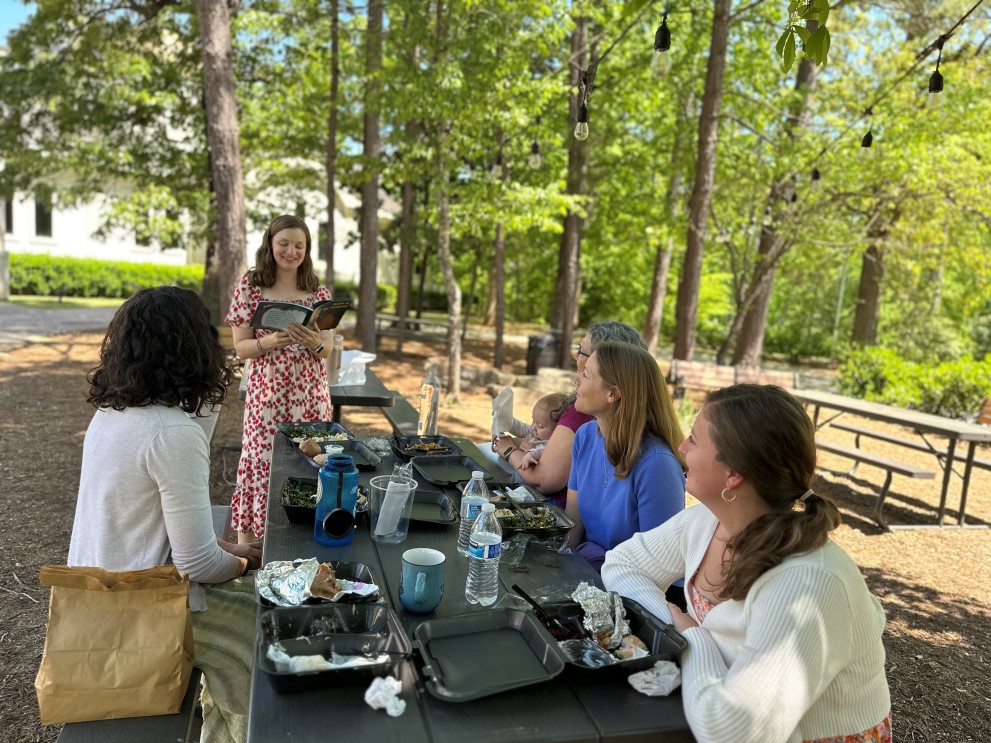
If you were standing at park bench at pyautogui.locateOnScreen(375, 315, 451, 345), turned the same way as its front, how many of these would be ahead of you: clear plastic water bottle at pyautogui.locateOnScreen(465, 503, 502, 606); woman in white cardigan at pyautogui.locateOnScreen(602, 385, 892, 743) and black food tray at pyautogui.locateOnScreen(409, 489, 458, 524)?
3

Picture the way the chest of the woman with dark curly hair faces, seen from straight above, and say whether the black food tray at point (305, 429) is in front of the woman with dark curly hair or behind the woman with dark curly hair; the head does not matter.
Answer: in front

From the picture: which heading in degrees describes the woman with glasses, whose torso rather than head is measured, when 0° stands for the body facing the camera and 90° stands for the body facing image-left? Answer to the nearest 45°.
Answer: approximately 90°

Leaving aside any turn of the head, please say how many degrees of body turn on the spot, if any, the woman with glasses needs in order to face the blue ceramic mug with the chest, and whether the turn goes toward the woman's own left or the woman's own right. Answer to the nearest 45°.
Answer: approximately 90° to the woman's own left

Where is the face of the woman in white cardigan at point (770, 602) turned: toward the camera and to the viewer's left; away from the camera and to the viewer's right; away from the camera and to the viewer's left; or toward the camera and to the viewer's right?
away from the camera and to the viewer's left

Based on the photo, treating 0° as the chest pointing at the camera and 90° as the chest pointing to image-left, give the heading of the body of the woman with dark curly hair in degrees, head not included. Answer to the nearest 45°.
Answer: approximately 225°

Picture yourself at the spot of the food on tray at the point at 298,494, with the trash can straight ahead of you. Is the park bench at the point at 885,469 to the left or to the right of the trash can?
right

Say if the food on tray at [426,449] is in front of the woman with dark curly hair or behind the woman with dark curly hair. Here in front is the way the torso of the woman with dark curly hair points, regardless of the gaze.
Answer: in front

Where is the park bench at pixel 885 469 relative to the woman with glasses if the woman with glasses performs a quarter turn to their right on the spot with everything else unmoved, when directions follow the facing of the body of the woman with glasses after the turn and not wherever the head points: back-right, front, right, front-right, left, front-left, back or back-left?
front-right

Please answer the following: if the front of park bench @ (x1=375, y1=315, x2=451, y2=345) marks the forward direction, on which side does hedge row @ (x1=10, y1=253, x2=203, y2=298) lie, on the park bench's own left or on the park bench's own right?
on the park bench's own right

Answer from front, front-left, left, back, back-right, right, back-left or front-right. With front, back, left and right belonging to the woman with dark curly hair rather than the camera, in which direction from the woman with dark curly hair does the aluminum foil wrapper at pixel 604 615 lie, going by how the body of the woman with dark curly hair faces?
right

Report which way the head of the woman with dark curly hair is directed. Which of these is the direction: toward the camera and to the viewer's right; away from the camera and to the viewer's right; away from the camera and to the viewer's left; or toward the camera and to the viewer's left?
away from the camera and to the viewer's right

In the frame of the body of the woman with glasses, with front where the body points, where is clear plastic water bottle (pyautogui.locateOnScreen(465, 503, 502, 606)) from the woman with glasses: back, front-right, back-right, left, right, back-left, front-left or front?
left
